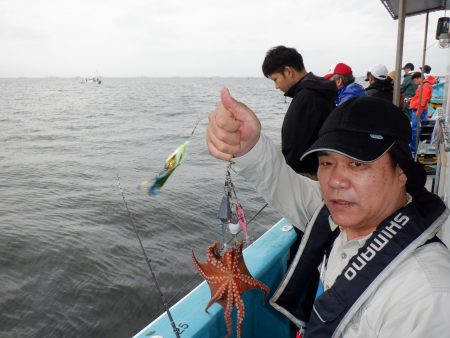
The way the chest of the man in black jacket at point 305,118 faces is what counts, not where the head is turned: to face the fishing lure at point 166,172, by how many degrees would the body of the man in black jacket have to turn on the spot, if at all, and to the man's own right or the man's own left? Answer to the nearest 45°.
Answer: approximately 90° to the man's own left

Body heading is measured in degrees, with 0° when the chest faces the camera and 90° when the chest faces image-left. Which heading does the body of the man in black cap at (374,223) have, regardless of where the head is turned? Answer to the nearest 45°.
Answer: approximately 45°

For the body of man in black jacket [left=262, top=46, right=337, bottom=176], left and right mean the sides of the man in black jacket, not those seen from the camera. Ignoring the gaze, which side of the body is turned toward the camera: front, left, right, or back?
left

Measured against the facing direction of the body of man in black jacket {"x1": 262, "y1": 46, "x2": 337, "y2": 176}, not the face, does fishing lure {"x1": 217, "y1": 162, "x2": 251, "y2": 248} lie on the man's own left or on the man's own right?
on the man's own left
